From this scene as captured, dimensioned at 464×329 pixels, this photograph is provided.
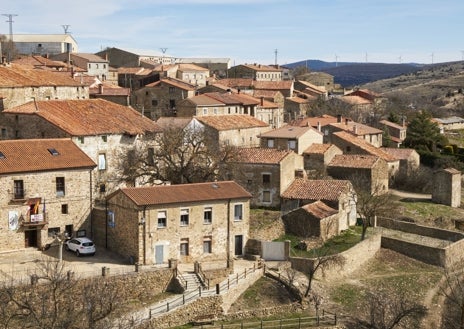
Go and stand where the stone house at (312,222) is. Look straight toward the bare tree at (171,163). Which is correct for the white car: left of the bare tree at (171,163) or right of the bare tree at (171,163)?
left

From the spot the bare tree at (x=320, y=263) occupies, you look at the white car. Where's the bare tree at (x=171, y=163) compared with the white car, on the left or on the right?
right

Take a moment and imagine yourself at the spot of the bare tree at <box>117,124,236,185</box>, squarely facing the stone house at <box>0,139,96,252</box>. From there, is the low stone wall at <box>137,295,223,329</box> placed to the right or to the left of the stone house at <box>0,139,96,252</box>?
left

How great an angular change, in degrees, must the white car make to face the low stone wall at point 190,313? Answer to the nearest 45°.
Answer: approximately 180°

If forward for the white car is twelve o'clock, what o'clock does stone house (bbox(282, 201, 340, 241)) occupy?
The stone house is roughly at 4 o'clock from the white car.

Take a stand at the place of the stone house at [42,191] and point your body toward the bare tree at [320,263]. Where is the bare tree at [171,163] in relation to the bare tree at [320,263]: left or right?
left

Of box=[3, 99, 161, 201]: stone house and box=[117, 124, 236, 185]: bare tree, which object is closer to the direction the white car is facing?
the stone house

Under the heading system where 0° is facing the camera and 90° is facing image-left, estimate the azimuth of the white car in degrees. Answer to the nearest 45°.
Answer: approximately 135°

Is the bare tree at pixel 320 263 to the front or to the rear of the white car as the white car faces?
to the rear
